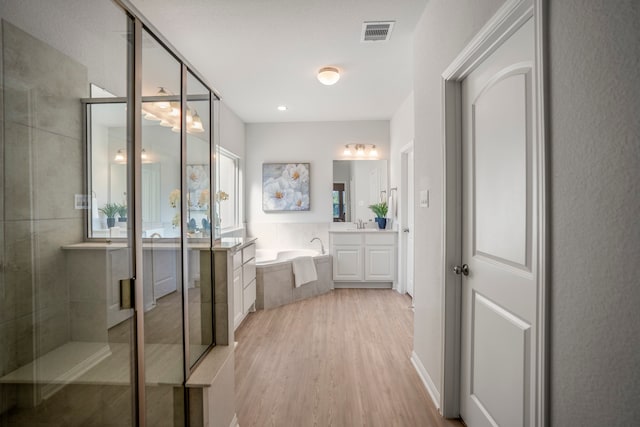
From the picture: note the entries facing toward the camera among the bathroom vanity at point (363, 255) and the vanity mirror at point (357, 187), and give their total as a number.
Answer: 2

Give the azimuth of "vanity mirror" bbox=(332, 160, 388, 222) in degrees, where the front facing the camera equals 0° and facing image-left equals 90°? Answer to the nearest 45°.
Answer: approximately 0°

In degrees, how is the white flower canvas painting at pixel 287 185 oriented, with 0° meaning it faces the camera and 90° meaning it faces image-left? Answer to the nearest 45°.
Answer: approximately 0°

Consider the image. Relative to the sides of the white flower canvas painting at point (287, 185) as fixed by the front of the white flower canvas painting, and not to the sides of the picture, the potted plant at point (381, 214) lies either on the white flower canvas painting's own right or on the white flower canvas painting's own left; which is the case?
on the white flower canvas painting's own left
